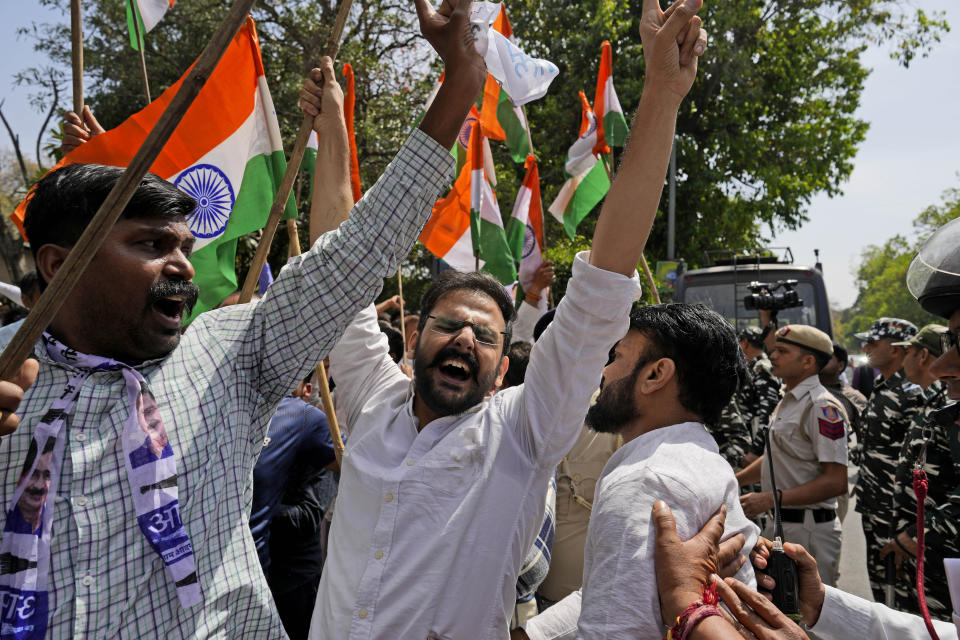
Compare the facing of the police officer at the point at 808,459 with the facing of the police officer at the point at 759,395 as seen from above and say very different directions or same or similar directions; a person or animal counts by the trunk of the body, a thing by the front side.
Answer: same or similar directions

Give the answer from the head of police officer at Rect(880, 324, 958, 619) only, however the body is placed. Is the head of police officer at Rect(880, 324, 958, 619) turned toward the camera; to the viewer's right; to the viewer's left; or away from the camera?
to the viewer's left

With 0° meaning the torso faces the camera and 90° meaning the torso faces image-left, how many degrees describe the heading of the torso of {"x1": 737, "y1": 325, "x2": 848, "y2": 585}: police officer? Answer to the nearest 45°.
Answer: approximately 90°

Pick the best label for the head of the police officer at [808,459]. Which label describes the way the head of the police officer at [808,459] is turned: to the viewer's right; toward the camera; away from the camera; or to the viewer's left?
to the viewer's left

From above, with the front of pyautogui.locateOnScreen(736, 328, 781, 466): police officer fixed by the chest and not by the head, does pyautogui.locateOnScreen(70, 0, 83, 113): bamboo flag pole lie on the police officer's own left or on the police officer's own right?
on the police officer's own left

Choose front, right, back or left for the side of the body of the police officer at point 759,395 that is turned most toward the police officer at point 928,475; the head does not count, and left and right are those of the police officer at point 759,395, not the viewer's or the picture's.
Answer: left

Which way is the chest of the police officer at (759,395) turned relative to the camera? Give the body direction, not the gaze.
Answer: to the viewer's left

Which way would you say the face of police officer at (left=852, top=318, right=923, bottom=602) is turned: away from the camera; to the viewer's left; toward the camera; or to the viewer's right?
to the viewer's left

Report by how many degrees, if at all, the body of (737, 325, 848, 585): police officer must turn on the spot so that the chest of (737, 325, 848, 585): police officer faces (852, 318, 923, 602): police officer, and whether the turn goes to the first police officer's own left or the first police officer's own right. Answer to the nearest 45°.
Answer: approximately 135° to the first police officer's own right

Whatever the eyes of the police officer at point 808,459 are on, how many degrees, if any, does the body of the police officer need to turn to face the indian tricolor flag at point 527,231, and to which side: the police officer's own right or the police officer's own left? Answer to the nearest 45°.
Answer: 0° — they already face it
